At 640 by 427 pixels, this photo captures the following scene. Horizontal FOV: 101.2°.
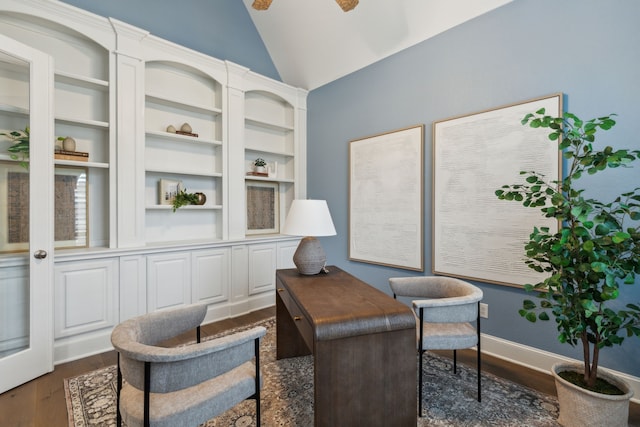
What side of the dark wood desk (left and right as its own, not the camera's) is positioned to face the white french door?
front

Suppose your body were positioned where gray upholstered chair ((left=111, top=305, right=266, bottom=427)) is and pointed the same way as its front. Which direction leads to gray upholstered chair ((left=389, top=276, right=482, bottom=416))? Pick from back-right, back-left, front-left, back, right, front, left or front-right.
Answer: front-right

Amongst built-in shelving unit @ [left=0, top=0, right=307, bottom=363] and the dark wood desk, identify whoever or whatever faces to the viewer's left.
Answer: the dark wood desk

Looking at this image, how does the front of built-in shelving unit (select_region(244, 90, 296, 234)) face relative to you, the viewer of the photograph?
facing the viewer and to the right of the viewer

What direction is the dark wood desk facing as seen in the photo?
to the viewer's left

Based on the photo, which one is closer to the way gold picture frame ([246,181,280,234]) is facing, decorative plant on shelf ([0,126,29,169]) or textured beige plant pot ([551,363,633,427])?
the textured beige plant pot

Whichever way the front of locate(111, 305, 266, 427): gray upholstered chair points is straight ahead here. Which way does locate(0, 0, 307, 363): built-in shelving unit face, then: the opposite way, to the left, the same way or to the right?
to the right

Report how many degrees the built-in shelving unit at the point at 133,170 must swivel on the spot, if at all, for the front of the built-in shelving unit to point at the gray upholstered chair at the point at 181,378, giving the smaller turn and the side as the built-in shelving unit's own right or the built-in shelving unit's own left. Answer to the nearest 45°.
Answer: approximately 45° to the built-in shelving unit's own right

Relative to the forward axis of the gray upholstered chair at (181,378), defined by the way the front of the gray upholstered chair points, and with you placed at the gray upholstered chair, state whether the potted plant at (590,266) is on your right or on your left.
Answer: on your right

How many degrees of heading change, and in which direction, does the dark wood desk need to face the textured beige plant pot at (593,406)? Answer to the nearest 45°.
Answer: approximately 180°

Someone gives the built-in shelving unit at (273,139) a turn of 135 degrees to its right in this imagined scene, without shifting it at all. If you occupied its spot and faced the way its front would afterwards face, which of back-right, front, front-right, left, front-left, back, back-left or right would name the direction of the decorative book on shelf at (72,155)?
front-left

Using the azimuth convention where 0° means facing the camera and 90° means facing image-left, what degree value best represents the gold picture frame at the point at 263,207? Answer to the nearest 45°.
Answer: approximately 315°

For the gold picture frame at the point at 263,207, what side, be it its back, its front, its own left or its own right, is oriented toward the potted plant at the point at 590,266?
front

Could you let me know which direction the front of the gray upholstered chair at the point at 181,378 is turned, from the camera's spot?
facing away from the viewer and to the right of the viewer

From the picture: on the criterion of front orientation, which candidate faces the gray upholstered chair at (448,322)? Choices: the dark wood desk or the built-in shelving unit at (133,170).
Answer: the built-in shelving unit

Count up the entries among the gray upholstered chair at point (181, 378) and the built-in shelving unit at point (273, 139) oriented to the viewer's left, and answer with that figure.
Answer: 0

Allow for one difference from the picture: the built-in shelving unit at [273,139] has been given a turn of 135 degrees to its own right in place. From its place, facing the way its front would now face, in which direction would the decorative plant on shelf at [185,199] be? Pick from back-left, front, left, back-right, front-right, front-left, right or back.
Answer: front-left

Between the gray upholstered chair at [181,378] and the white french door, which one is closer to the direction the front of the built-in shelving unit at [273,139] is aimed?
the gray upholstered chair
